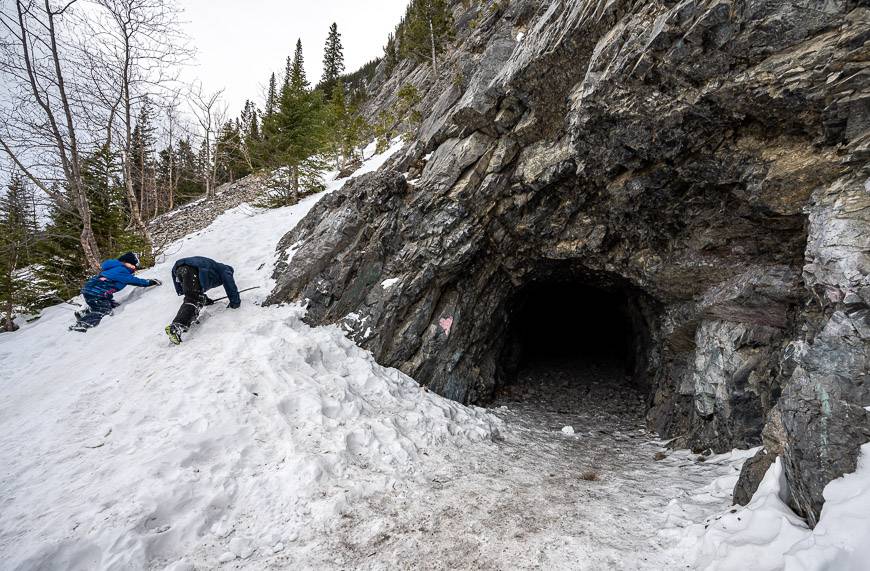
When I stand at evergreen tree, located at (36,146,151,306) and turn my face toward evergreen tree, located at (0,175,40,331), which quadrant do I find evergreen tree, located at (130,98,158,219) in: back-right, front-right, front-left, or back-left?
back-right

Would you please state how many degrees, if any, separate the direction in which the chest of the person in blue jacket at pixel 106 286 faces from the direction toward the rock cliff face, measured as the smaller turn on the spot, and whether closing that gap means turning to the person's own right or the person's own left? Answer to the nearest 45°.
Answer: approximately 45° to the person's own right

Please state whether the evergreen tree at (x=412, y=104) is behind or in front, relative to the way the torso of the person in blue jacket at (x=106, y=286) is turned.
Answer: in front

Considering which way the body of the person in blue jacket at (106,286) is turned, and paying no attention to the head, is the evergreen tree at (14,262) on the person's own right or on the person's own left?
on the person's own left

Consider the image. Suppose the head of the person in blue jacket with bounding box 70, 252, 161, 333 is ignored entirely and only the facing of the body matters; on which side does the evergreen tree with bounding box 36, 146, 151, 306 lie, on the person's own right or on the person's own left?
on the person's own left

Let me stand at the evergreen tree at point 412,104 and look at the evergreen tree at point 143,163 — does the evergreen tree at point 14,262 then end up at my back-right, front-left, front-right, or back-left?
front-left
